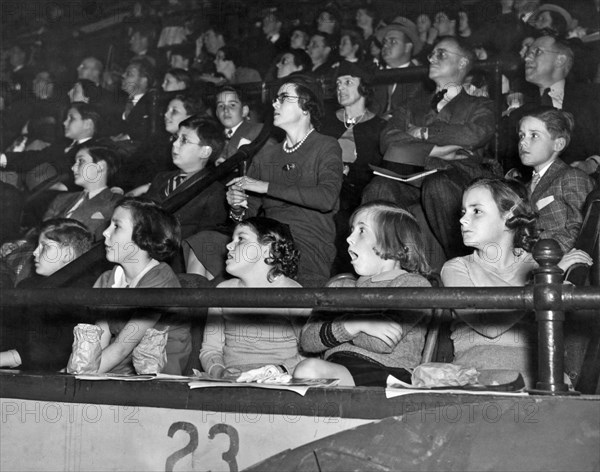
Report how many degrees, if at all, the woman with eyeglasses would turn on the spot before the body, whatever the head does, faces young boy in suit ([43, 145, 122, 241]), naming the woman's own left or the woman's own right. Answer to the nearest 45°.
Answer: approximately 90° to the woman's own right

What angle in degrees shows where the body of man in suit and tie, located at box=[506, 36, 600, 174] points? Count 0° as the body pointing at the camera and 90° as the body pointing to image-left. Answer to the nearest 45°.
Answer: approximately 45°

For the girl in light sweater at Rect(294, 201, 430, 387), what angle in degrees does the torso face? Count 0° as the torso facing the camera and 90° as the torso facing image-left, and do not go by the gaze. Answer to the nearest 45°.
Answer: approximately 45°

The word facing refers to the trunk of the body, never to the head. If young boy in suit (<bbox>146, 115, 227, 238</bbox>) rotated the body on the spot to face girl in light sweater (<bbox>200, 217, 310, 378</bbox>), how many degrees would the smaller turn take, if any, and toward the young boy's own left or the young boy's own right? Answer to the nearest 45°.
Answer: approximately 45° to the young boy's own left

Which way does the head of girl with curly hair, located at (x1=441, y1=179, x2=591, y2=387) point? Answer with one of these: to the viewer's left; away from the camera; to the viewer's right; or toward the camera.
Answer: to the viewer's left

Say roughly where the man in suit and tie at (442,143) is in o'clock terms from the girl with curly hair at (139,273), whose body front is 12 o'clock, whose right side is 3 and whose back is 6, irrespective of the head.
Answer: The man in suit and tie is roughly at 7 o'clock from the girl with curly hair.

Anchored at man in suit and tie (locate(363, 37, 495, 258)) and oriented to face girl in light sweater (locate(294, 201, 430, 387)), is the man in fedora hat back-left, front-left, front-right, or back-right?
back-right
